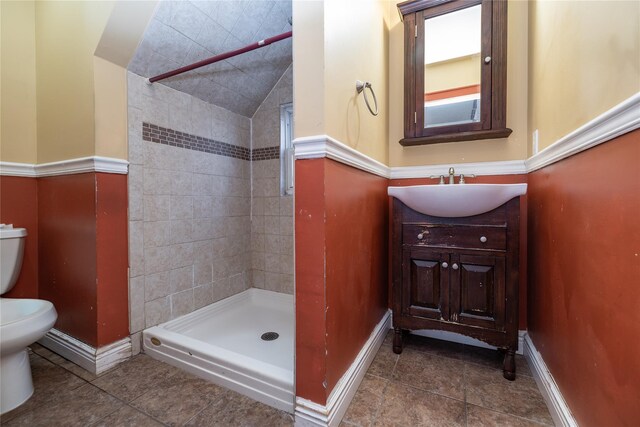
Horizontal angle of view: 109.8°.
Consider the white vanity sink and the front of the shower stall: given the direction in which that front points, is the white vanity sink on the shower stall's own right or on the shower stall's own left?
on the shower stall's own left

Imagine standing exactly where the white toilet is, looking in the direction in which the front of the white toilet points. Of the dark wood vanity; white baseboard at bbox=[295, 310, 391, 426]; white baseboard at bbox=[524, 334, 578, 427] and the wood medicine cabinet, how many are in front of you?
4

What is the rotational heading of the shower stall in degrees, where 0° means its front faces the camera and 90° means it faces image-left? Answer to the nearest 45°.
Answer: approximately 45°

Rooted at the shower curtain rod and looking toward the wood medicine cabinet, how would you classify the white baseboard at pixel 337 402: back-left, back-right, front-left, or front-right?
front-right

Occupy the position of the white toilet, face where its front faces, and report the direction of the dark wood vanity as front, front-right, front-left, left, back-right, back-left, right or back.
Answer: front

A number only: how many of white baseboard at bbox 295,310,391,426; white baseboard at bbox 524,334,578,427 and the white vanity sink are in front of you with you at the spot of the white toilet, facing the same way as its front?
3

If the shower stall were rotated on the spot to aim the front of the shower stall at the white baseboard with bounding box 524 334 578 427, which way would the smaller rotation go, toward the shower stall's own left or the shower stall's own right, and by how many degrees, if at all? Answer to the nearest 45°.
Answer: approximately 90° to the shower stall's own left

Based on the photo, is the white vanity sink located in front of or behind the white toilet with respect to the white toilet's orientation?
in front

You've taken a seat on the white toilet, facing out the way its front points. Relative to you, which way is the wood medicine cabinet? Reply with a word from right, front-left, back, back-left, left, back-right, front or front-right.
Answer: front

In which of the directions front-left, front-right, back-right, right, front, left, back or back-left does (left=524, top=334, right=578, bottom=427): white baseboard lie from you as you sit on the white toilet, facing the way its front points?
front

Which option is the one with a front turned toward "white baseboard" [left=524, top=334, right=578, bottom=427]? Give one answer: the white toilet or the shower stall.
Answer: the white toilet

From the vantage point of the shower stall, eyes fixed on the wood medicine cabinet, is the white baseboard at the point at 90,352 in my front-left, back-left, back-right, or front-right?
back-right

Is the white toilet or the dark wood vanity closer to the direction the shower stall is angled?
the white toilet

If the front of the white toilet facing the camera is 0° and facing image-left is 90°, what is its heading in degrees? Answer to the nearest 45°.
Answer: approximately 315°

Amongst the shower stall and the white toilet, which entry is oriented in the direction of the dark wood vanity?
the white toilet
